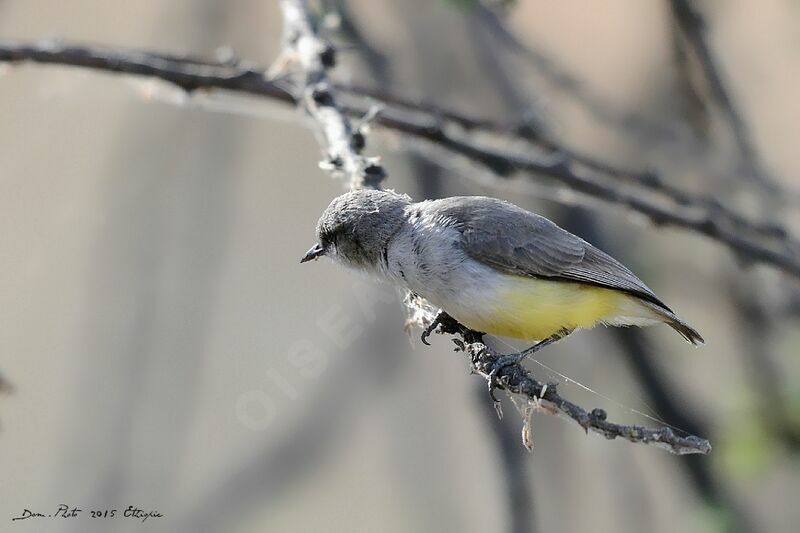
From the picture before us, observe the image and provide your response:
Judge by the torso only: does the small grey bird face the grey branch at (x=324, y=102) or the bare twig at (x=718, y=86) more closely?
the grey branch

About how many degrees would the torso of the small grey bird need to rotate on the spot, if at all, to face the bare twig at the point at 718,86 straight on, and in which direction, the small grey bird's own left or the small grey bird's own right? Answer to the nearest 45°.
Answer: approximately 135° to the small grey bird's own right

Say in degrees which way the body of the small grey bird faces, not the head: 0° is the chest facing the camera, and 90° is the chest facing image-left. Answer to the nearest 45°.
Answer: approximately 90°
